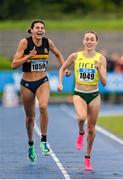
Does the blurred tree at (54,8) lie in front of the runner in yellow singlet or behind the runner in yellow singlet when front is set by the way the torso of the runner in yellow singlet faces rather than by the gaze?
behind

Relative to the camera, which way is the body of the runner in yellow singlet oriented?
toward the camera
